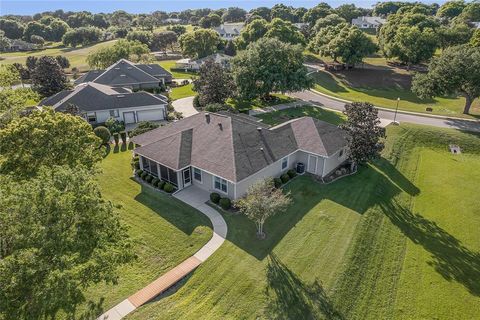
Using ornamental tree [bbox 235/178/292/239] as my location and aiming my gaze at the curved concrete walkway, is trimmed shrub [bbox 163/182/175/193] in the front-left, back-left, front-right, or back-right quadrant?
front-right

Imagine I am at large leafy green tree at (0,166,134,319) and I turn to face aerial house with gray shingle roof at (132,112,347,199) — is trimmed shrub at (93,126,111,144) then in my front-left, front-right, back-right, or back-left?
front-left

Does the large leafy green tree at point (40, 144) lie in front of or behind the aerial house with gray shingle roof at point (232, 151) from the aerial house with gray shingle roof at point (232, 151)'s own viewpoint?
behind
